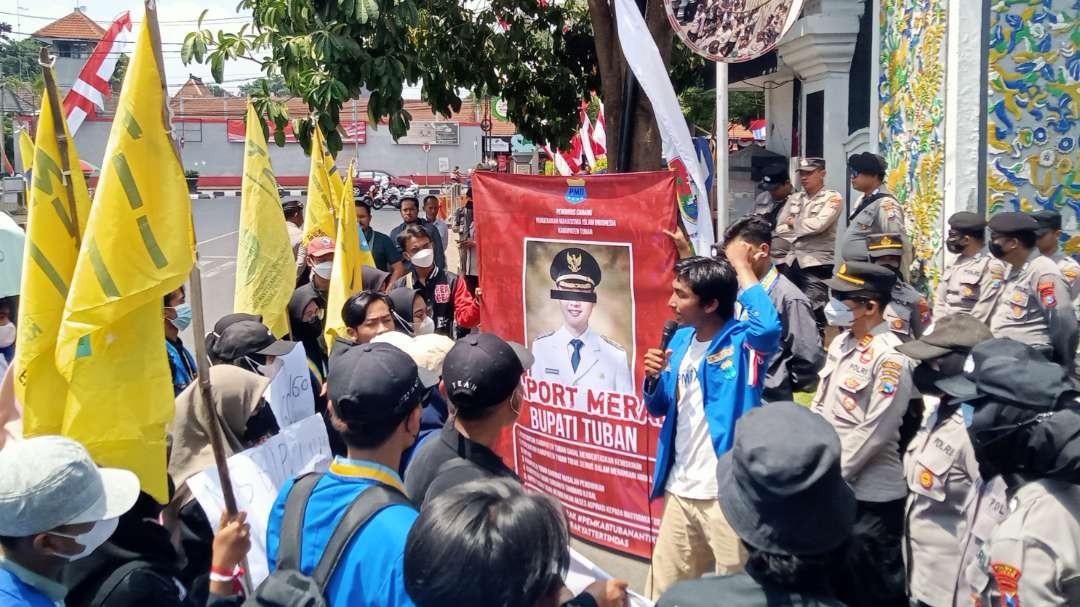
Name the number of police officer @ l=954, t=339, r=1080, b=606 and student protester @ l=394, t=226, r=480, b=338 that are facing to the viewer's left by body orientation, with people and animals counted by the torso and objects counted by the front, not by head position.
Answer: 1

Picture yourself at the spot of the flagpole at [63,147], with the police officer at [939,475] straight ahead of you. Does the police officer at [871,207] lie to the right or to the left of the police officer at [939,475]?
left

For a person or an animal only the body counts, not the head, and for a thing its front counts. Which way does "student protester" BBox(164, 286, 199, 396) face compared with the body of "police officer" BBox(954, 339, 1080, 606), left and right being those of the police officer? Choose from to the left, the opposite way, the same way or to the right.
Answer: the opposite way

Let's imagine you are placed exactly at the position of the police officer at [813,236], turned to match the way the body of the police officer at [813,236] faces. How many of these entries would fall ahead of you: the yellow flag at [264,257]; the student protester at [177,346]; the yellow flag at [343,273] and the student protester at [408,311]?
4

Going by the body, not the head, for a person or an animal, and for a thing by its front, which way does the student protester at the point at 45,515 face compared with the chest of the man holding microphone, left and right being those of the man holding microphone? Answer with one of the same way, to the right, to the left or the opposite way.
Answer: the opposite way

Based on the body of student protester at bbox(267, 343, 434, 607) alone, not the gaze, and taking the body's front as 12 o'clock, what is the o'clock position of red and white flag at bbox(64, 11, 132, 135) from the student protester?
The red and white flag is roughly at 10 o'clock from the student protester.

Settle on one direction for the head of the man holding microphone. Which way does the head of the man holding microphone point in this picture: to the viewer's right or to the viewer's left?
to the viewer's left

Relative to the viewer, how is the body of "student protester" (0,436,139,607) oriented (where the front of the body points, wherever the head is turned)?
to the viewer's right

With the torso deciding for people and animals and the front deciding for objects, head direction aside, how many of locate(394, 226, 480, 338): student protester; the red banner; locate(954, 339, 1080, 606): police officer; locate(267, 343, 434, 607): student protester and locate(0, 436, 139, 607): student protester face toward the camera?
2

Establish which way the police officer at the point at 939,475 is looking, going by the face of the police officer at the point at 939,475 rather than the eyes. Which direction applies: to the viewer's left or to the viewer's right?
to the viewer's left

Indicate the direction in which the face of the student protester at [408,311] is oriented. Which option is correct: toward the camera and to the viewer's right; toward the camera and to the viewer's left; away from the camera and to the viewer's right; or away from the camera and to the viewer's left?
toward the camera and to the viewer's right

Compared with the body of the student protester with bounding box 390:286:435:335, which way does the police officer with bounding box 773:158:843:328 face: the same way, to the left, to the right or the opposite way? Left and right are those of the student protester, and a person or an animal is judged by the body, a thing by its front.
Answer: to the right

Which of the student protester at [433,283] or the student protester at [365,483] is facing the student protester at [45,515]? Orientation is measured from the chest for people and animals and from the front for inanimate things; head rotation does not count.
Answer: the student protester at [433,283]

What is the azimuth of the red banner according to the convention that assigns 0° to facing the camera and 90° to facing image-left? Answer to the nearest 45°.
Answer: approximately 0°

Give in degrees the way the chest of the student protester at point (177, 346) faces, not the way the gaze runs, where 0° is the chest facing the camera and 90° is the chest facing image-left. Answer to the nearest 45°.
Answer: approximately 315°
